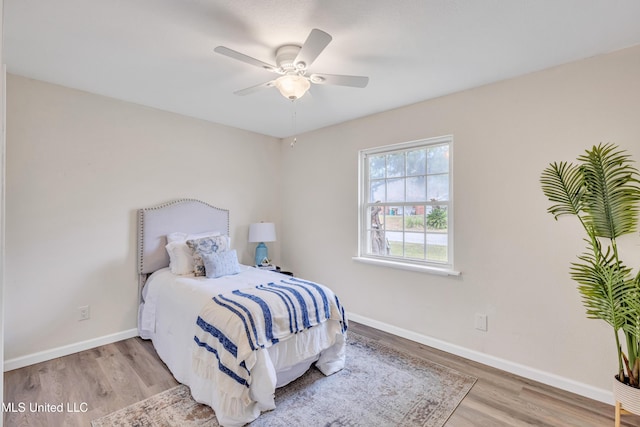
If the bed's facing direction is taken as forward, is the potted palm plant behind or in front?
in front

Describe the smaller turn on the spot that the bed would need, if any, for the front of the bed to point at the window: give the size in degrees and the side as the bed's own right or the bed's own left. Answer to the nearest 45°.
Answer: approximately 45° to the bed's own left

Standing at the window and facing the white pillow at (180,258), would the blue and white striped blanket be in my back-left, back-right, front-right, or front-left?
front-left

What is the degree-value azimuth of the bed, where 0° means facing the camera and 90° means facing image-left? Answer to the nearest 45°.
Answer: approximately 315°

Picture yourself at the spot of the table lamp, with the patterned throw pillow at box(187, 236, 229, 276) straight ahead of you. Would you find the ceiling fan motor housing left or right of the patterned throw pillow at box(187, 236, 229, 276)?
left

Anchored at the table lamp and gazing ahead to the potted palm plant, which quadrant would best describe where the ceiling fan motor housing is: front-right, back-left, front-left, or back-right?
front-right

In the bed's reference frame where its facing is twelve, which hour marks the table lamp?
The table lamp is roughly at 8 o'clock from the bed.

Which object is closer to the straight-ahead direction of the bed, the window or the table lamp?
the window
